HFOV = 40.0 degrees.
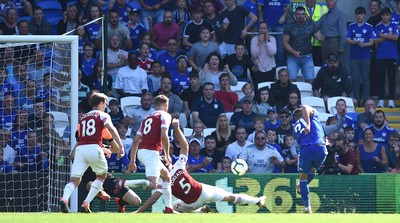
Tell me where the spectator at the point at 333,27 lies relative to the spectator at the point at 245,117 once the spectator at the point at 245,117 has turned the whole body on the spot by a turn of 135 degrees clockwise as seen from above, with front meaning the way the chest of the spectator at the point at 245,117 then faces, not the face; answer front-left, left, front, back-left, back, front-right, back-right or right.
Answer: right

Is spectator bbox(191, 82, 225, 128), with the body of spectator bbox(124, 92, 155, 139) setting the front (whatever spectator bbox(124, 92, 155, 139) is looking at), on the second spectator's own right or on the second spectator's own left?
on the second spectator's own left

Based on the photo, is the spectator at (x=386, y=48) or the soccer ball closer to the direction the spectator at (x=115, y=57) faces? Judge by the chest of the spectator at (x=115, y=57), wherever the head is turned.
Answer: the soccer ball

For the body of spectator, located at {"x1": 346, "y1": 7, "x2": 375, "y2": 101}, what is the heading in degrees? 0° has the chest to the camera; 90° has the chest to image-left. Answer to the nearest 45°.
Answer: approximately 0°
